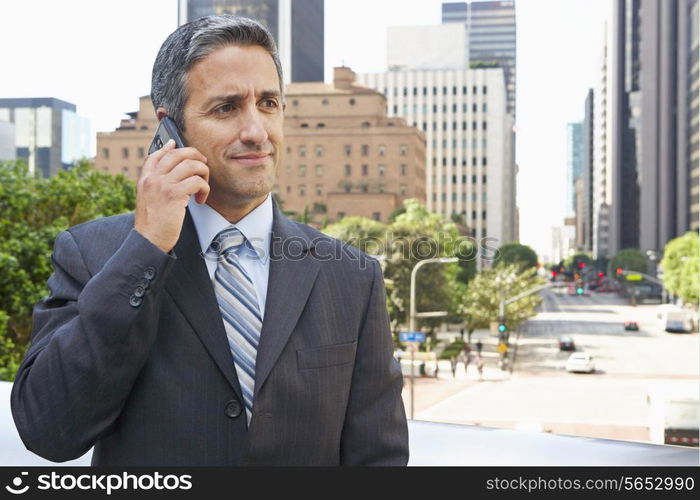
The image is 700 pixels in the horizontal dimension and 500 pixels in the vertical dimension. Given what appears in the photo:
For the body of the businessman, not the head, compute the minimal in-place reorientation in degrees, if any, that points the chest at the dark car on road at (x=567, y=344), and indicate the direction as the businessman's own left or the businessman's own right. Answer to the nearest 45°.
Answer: approximately 135° to the businessman's own left

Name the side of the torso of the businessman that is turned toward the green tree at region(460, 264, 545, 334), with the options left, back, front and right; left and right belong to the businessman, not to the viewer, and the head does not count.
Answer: back

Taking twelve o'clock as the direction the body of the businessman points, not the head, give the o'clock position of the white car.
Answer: The white car is roughly at 7 o'clock from the businessman.

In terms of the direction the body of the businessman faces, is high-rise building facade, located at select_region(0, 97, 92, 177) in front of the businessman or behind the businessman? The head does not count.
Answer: behind

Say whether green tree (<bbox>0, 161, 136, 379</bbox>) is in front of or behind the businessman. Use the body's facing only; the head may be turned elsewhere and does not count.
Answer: behind

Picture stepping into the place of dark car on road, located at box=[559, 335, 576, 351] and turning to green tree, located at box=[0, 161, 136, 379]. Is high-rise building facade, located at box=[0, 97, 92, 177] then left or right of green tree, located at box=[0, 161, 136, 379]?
right

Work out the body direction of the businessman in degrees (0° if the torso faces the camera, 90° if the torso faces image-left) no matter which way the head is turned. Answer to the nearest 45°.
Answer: approximately 0°
